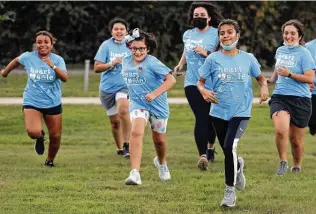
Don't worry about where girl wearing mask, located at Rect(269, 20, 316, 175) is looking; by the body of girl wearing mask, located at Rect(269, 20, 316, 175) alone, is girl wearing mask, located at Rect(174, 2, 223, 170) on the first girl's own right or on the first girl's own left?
on the first girl's own right

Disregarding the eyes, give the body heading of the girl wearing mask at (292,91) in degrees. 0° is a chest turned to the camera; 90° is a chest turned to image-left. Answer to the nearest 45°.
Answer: approximately 45°
